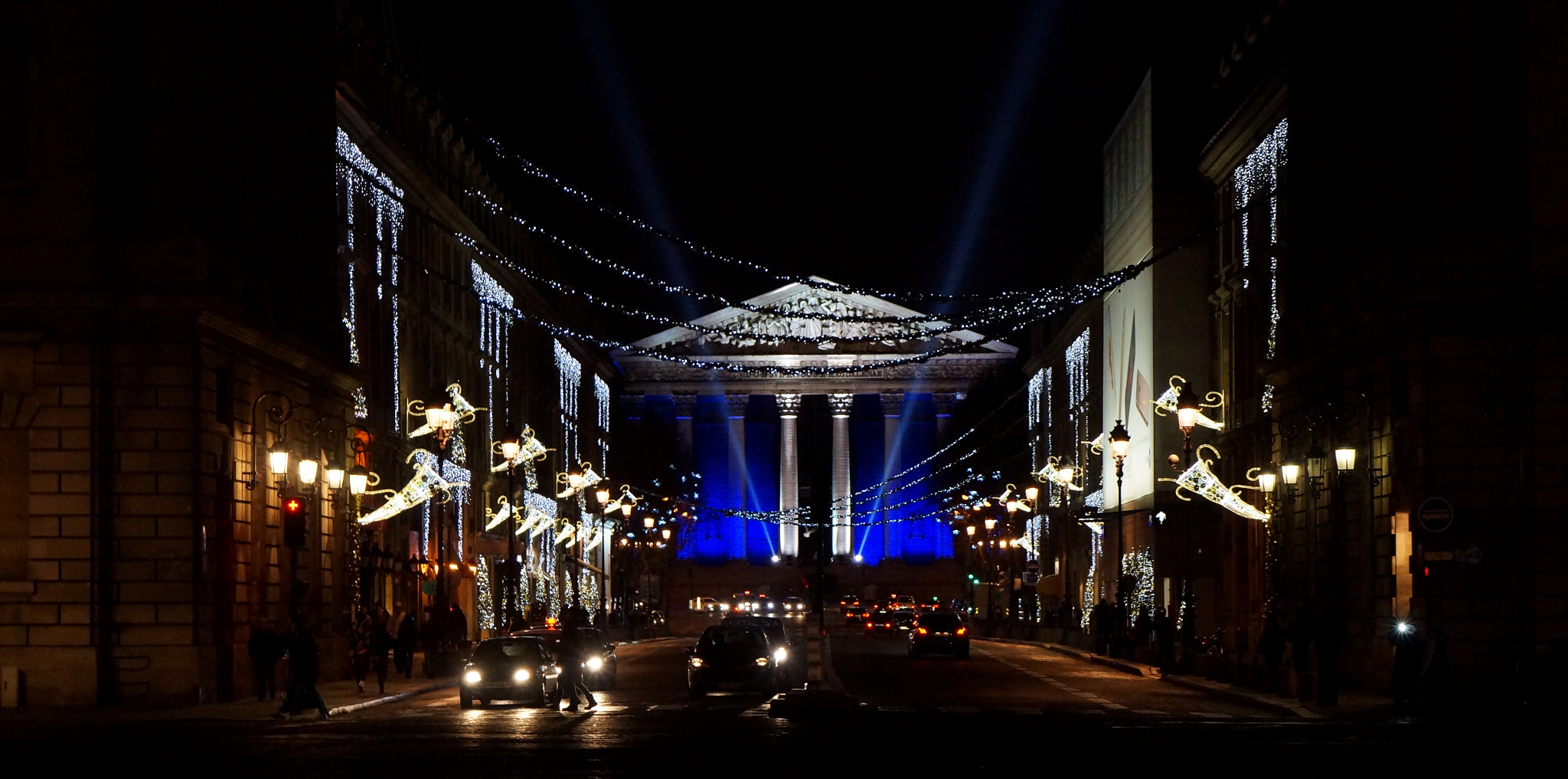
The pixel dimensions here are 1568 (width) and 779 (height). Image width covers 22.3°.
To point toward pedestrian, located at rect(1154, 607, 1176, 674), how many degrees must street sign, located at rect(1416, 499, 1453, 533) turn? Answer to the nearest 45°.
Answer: approximately 180°

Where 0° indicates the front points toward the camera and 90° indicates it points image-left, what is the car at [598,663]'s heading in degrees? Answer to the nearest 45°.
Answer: approximately 0°

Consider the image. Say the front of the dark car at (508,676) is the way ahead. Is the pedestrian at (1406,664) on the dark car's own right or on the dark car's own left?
on the dark car's own left

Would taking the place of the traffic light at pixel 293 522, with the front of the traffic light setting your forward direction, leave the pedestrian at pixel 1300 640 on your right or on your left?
on your left

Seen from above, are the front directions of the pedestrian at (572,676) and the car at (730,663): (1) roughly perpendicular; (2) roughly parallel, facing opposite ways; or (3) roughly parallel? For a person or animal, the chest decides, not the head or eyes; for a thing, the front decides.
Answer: roughly perpendicular

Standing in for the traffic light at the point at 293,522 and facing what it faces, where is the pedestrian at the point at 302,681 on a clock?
The pedestrian is roughly at 12 o'clock from the traffic light.

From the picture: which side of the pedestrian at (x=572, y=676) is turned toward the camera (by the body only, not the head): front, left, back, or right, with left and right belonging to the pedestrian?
left

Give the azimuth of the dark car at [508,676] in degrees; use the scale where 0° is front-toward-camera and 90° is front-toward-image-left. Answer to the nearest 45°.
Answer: approximately 45°
